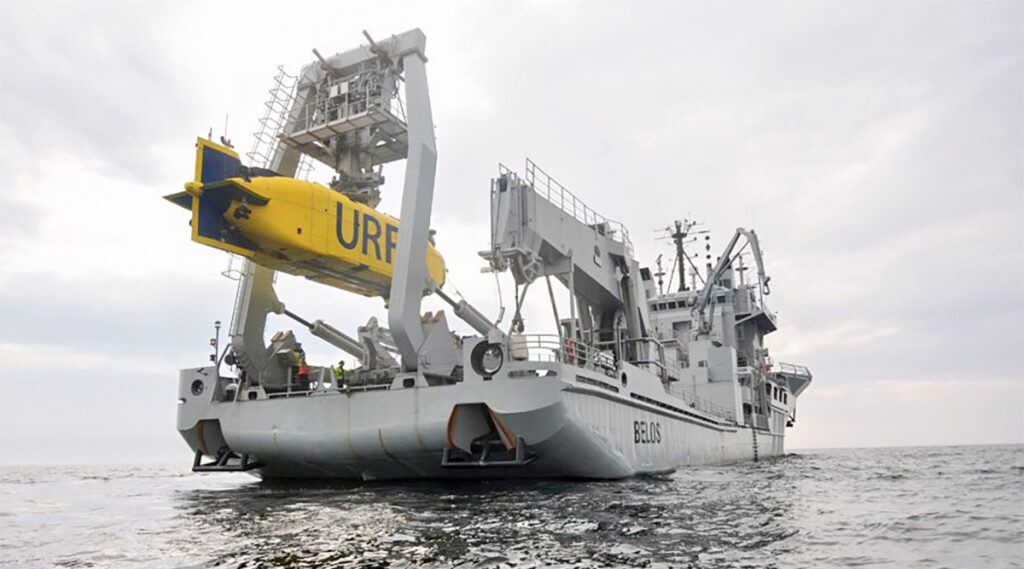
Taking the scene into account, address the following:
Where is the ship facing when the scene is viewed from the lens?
facing away from the viewer and to the right of the viewer

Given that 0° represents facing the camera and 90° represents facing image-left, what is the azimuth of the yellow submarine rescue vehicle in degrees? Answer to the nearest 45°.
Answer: approximately 225°
